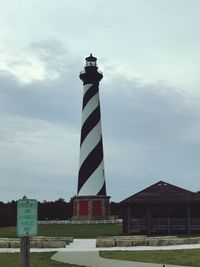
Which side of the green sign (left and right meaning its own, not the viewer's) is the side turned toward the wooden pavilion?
back

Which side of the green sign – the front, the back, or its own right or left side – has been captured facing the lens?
front
